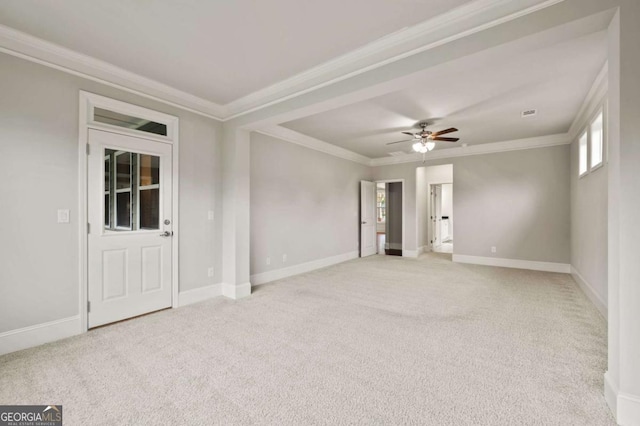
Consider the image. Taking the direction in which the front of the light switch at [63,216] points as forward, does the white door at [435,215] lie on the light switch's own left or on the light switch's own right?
on the light switch's own left

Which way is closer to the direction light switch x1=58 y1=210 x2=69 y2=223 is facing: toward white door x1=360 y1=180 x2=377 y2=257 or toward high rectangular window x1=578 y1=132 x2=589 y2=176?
the high rectangular window

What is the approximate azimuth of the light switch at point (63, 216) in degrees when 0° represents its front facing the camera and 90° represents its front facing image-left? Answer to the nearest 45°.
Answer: approximately 0°

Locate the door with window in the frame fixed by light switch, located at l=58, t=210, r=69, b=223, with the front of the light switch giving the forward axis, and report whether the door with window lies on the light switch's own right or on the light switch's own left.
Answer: on the light switch's own left

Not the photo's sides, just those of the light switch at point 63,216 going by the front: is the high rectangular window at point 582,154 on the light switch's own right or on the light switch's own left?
on the light switch's own left

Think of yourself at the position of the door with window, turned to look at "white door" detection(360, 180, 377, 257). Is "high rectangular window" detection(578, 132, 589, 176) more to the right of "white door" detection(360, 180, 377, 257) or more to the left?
right

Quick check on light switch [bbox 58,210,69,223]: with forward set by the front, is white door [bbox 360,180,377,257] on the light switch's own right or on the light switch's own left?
on the light switch's own left
